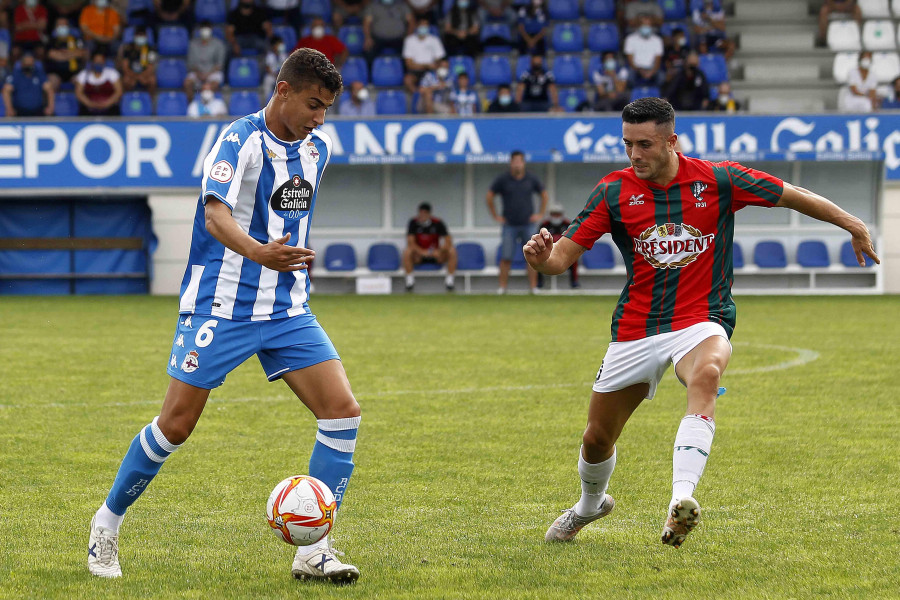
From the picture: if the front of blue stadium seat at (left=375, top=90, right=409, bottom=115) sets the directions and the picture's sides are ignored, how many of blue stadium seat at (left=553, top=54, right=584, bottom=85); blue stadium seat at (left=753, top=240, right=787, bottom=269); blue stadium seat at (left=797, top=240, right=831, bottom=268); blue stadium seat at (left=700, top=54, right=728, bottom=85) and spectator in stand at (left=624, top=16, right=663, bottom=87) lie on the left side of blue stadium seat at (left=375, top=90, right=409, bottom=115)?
5

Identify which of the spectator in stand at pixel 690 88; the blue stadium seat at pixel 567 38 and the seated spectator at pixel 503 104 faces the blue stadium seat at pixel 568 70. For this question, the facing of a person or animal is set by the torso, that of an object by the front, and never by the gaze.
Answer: the blue stadium seat at pixel 567 38

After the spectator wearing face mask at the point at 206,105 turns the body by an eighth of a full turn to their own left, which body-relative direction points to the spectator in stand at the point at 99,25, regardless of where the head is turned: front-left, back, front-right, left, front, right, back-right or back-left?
back

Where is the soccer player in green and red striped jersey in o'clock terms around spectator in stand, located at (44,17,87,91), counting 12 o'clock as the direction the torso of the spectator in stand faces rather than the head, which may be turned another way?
The soccer player in green and red striped jersey is roughly at 12 o'clock from the spectator in stand.

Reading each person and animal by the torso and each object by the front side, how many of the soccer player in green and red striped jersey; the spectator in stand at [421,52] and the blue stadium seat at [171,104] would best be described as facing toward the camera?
3

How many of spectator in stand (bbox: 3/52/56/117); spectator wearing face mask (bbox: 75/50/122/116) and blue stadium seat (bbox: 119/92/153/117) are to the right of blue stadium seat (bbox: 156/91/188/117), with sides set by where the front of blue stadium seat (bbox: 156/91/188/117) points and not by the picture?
3

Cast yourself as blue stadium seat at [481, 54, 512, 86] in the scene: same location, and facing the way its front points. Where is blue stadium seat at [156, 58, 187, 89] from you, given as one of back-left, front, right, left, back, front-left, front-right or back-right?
right

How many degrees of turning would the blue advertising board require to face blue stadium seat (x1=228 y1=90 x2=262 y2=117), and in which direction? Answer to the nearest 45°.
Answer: approximately 135° to its right

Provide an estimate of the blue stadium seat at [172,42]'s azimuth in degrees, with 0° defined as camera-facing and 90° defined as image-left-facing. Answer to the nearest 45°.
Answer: approximately 0°
